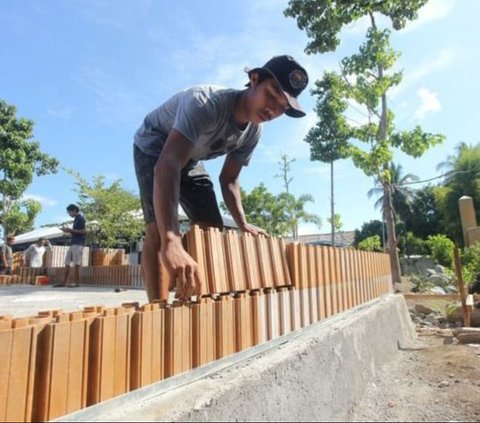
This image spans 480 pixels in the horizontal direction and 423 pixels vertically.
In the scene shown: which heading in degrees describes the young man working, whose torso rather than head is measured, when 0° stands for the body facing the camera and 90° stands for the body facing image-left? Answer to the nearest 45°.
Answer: approximately 315°

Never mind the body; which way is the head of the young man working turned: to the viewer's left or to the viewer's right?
to the viewer's right

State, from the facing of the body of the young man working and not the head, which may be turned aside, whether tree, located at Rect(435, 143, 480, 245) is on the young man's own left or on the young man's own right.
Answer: on the young man's own left

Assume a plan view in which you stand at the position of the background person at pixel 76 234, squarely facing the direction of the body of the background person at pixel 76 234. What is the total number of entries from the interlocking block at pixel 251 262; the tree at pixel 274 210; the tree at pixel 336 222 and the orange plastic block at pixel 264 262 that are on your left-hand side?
2

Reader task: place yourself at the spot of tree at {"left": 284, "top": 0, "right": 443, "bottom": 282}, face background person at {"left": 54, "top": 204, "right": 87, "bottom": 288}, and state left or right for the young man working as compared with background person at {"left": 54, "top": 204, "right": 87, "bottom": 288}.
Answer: left

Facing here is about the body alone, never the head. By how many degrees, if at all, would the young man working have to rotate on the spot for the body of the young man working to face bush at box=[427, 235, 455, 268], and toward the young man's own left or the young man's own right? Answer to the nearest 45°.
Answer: approximately 90° to the young man's own left
